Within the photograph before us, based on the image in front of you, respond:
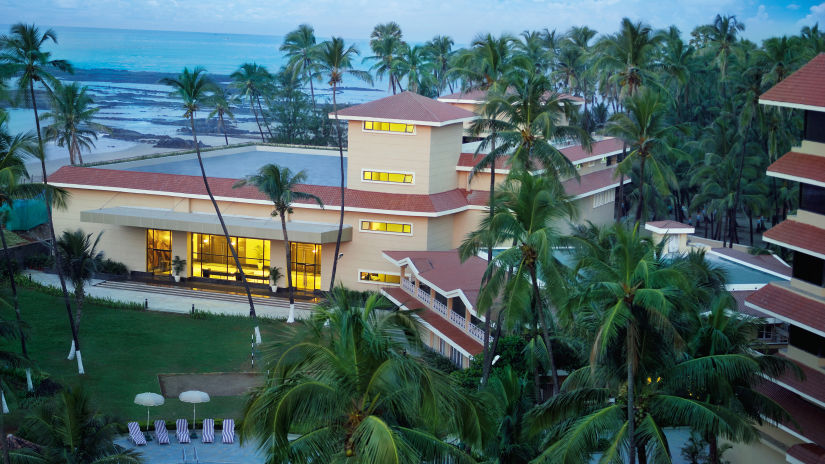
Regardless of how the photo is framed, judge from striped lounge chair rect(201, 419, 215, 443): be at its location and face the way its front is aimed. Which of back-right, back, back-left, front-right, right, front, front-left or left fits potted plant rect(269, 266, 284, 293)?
back

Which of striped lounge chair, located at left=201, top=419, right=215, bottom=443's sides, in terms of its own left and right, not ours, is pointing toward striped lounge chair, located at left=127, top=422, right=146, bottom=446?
right

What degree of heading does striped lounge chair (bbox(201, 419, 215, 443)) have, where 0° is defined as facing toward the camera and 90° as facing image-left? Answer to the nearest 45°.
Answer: approximately 0°

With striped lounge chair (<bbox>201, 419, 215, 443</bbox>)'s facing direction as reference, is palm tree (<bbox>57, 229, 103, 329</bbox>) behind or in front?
behind

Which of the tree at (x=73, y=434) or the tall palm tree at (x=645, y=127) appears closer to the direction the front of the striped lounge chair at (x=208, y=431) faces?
the tree

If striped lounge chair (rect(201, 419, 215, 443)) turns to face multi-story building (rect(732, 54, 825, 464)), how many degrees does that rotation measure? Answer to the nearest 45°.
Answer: approximately 45° to its left

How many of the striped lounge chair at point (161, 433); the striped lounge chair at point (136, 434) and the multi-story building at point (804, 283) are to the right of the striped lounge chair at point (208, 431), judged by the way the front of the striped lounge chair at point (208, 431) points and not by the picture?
2

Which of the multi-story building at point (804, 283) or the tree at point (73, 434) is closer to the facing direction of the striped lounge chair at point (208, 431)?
the tree

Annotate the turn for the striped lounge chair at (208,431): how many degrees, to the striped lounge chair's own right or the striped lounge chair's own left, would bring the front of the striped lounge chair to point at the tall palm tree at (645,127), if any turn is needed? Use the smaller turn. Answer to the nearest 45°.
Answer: approximately 90° to the striped lounge chair's own left

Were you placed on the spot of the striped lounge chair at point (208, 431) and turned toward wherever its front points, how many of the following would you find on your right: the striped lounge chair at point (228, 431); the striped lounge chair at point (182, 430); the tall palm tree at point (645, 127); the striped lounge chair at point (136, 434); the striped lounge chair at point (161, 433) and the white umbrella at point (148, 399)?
4

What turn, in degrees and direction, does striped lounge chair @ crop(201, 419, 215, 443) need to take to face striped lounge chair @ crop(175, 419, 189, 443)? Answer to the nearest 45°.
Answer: approximately 90° to its right
